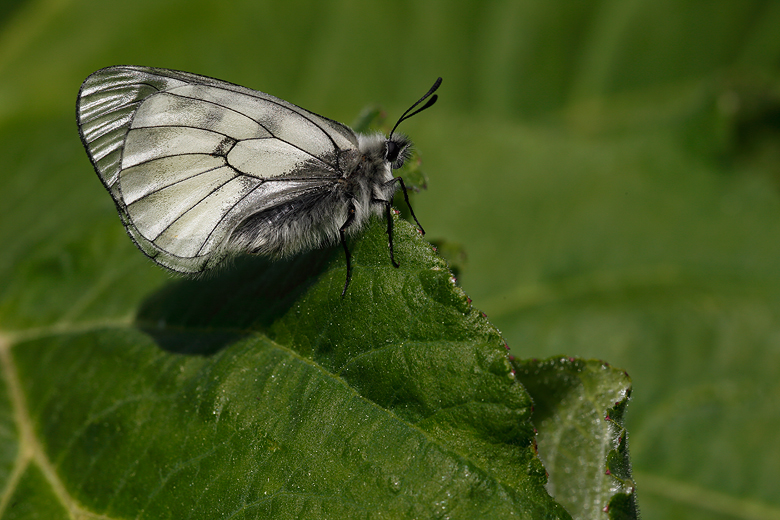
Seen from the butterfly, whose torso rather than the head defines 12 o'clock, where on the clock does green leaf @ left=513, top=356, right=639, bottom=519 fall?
The green leaf is roughly at 1 o'clock from the butterfly.

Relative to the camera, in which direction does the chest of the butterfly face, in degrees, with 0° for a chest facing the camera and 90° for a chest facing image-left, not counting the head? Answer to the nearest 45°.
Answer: approximately 270°
